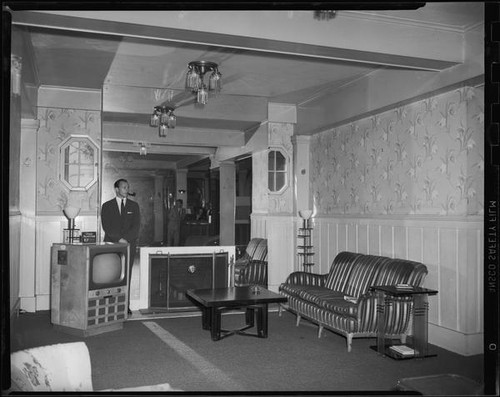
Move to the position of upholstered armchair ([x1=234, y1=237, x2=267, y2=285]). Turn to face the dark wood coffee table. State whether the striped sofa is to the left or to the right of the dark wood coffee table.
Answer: left

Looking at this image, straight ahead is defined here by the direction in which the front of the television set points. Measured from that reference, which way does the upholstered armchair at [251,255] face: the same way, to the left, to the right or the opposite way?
to the right

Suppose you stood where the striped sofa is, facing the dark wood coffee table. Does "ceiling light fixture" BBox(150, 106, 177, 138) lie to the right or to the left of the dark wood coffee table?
right

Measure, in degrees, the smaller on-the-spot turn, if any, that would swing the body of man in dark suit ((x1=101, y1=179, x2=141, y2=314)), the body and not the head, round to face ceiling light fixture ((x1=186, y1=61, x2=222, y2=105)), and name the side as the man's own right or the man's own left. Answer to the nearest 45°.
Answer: approximately 45° to the man's own left

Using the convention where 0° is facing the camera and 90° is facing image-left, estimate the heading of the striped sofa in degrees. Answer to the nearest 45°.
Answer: approximately 45°
